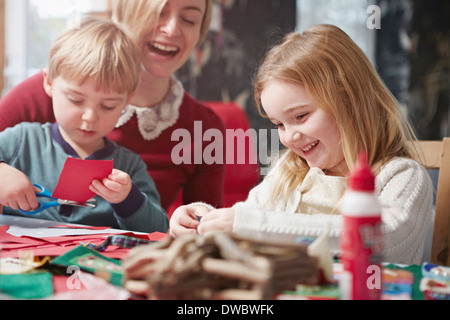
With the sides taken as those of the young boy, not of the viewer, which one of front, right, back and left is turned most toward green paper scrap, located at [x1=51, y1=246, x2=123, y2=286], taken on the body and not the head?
front

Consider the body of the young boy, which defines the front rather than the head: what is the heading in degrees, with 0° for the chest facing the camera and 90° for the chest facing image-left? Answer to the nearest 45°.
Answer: approximately 0°

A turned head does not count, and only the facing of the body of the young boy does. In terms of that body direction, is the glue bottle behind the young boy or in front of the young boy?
in front

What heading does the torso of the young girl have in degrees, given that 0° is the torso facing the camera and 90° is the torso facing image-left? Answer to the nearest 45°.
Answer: approximately 45°

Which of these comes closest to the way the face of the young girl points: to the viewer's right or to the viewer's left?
to the viewer's left

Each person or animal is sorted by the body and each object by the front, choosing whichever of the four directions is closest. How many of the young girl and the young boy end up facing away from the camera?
0

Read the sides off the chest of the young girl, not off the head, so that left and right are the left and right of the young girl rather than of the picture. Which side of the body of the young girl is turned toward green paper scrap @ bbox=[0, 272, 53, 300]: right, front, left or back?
front

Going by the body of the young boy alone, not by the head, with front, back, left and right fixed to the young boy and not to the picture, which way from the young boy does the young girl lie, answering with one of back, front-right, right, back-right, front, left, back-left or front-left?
front-left
